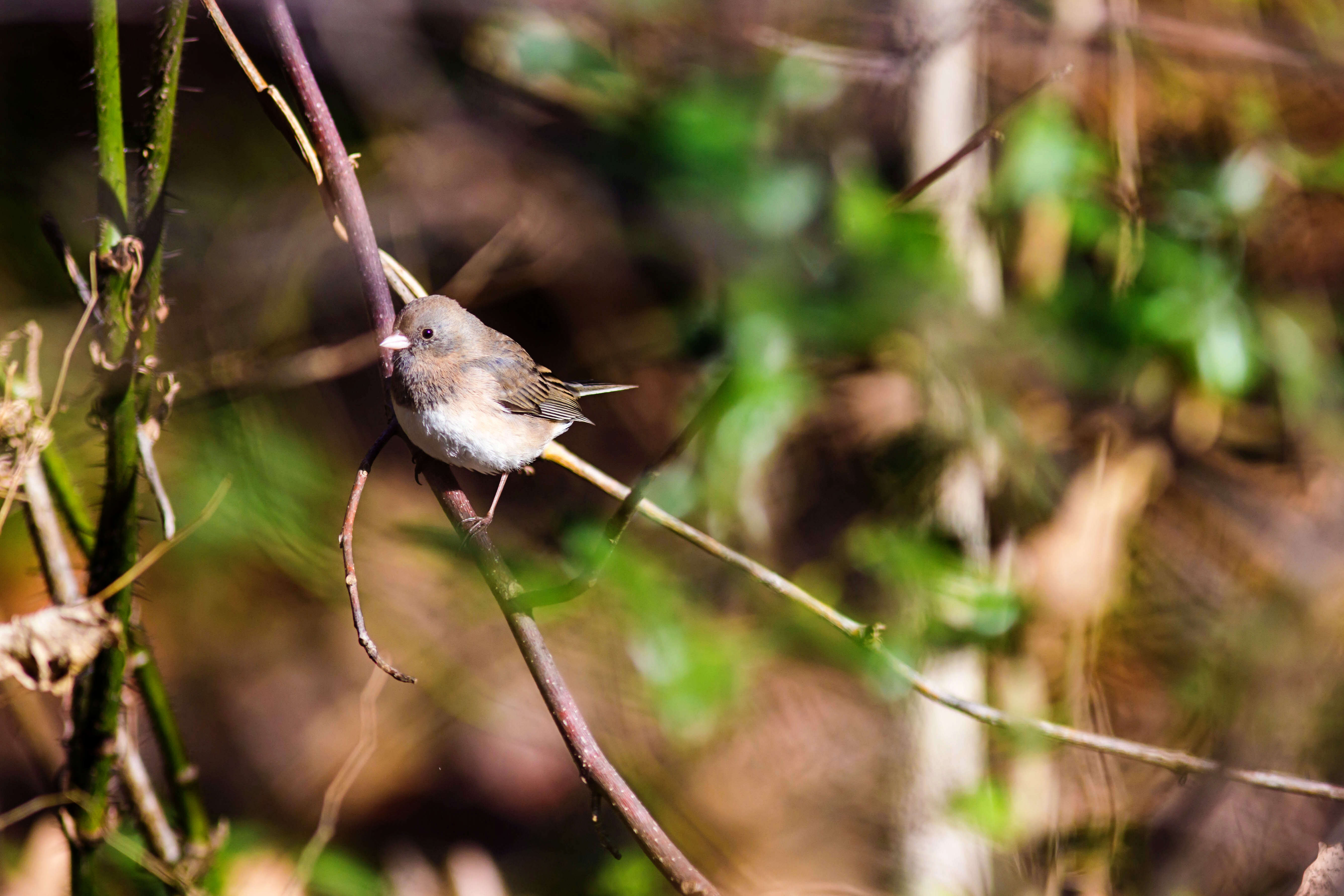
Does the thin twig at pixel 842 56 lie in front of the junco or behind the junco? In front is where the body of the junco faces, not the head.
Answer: behind

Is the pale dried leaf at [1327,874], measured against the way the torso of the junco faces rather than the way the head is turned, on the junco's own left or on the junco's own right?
on the junco's own left

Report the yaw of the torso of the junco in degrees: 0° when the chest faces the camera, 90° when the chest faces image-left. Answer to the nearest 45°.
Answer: approximately 45°
